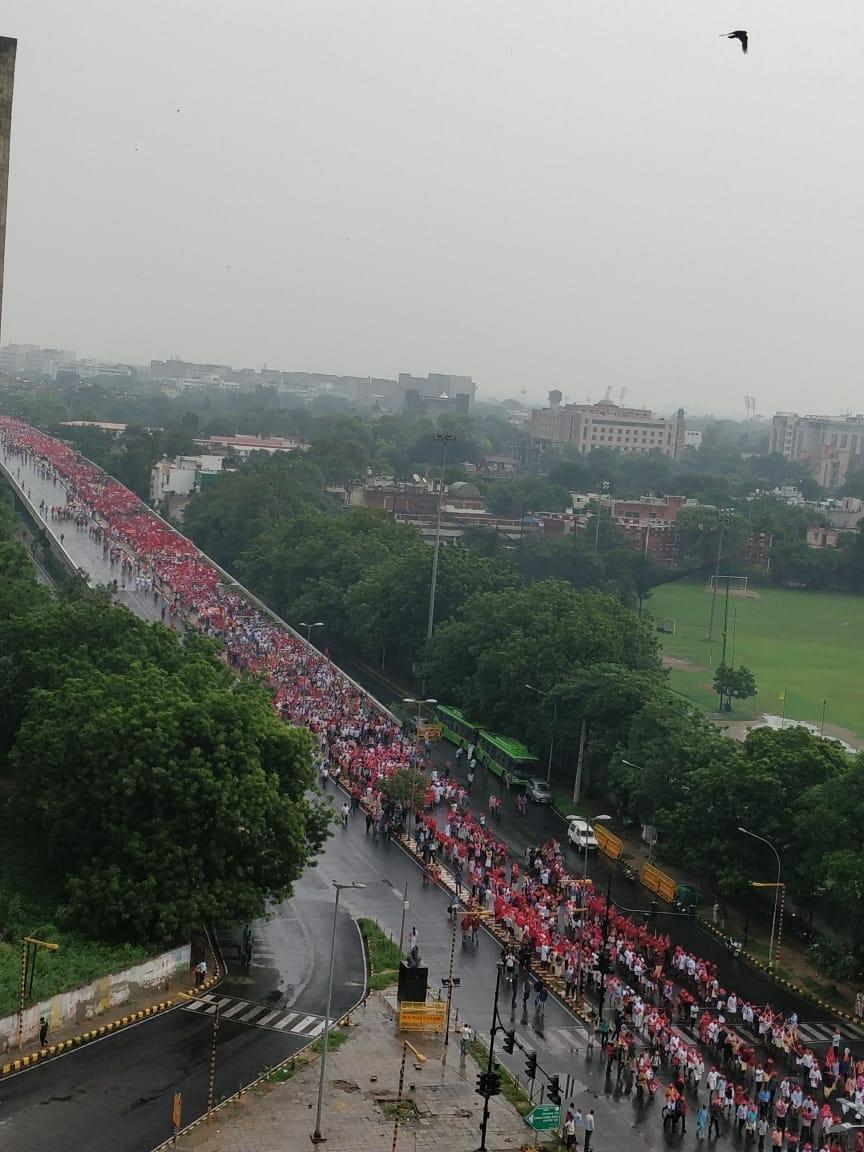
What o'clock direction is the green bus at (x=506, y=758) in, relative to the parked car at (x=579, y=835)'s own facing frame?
The green bus is roughly at 7 o'clock from the parked car.

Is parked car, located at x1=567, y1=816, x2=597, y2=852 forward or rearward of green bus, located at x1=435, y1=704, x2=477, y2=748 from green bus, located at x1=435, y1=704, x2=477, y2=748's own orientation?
forward

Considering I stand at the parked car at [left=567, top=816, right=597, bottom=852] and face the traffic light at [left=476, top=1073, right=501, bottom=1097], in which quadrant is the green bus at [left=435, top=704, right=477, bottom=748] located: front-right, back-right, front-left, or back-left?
back-right

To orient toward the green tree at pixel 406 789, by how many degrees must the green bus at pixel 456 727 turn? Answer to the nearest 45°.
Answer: approximately 45° to its right

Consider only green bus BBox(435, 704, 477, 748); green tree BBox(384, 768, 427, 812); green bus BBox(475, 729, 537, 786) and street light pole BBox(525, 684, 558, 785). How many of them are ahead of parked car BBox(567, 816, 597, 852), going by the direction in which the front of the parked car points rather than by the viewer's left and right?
0

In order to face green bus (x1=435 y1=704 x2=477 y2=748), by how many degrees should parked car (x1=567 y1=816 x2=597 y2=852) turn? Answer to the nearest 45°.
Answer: approximately 135° to its left

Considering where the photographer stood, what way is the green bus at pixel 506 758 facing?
facing the viewer and to the right of the viewer

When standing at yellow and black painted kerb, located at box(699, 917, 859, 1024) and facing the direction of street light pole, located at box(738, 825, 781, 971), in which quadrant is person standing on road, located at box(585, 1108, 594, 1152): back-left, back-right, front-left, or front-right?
back-left

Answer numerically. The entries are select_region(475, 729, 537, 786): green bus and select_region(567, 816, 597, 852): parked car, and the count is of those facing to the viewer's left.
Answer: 0

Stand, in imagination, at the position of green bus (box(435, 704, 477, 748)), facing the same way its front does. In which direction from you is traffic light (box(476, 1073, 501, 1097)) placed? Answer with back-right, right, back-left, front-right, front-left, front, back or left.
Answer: front-right

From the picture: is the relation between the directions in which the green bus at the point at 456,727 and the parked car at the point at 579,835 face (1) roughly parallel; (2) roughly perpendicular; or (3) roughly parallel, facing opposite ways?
roughly parallel

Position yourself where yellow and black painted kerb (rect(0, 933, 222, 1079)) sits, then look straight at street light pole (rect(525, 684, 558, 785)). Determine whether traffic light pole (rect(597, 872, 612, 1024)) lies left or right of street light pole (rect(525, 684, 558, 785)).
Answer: right

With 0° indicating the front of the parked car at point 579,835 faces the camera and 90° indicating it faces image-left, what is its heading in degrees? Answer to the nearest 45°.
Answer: approximately 315°

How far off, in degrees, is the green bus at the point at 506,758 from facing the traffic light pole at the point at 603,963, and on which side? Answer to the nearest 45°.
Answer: approximately 45° to its right

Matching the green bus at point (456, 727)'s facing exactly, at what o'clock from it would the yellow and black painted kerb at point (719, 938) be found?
The yellow and black painted kerb is roughly at 1 o'clock from the green bus.

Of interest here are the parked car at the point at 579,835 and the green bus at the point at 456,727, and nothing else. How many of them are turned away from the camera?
0

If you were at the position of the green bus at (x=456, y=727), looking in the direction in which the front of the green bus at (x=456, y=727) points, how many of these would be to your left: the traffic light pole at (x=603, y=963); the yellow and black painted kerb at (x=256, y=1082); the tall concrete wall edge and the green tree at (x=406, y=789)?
0

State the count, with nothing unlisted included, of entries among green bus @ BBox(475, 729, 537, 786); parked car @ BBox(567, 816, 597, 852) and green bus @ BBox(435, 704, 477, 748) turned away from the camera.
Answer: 0

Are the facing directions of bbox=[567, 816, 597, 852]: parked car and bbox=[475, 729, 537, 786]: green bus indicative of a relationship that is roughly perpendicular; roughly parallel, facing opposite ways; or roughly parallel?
roughly parallel

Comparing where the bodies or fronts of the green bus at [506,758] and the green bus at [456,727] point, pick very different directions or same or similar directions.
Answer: same or similar directions
